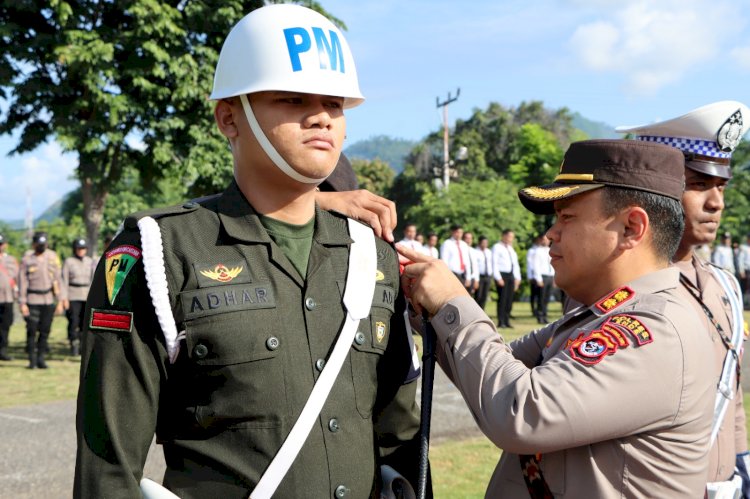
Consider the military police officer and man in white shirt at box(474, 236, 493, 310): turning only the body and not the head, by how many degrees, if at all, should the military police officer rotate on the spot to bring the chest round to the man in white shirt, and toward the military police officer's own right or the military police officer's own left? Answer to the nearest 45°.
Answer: approximately 135° to the military police officer's own left

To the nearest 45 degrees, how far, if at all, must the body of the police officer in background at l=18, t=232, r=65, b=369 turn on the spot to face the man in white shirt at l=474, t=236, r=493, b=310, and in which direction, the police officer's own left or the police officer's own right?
approximately 90° to the police officer's own left

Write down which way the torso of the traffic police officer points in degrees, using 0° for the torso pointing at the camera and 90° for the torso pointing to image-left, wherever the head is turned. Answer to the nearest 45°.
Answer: approximately 315°

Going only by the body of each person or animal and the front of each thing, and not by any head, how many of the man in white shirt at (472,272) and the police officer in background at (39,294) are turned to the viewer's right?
0

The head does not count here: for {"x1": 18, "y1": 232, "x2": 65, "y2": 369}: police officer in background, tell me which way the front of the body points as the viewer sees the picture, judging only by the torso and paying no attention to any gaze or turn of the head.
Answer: toward the camera

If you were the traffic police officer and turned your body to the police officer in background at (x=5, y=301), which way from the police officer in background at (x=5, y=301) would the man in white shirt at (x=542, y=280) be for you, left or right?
right

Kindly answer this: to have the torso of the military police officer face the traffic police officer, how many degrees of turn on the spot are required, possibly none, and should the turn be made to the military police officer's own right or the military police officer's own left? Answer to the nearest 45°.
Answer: approximately 90° to the military police officer's own left
